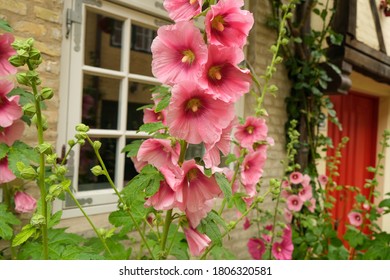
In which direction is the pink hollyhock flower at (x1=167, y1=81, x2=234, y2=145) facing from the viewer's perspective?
toward the camera

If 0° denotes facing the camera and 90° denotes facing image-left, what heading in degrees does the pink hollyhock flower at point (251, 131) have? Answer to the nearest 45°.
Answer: approximately 0°

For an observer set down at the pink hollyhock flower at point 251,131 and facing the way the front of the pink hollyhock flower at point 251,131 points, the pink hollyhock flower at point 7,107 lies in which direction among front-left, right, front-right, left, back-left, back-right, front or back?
front-right

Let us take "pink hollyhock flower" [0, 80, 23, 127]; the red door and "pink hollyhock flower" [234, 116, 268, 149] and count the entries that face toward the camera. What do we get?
3

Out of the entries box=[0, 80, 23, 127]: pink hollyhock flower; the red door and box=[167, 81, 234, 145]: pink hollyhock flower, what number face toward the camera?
3

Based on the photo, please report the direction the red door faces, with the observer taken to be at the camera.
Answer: facing the viewer

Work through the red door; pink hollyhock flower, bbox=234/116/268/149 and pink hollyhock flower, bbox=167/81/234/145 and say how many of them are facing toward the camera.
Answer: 3

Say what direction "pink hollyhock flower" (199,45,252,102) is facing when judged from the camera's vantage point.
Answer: facing the viewer and to the right of the viewer

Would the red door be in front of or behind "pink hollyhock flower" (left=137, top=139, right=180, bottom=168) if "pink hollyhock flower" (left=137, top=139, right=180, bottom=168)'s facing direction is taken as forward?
behind

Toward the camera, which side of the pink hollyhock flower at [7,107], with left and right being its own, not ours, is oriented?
front

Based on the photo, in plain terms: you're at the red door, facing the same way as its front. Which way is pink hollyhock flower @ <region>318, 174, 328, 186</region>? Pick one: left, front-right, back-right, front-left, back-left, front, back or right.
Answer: front

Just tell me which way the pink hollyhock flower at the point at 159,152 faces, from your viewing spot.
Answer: facing the viewer and to the left of the viewer
